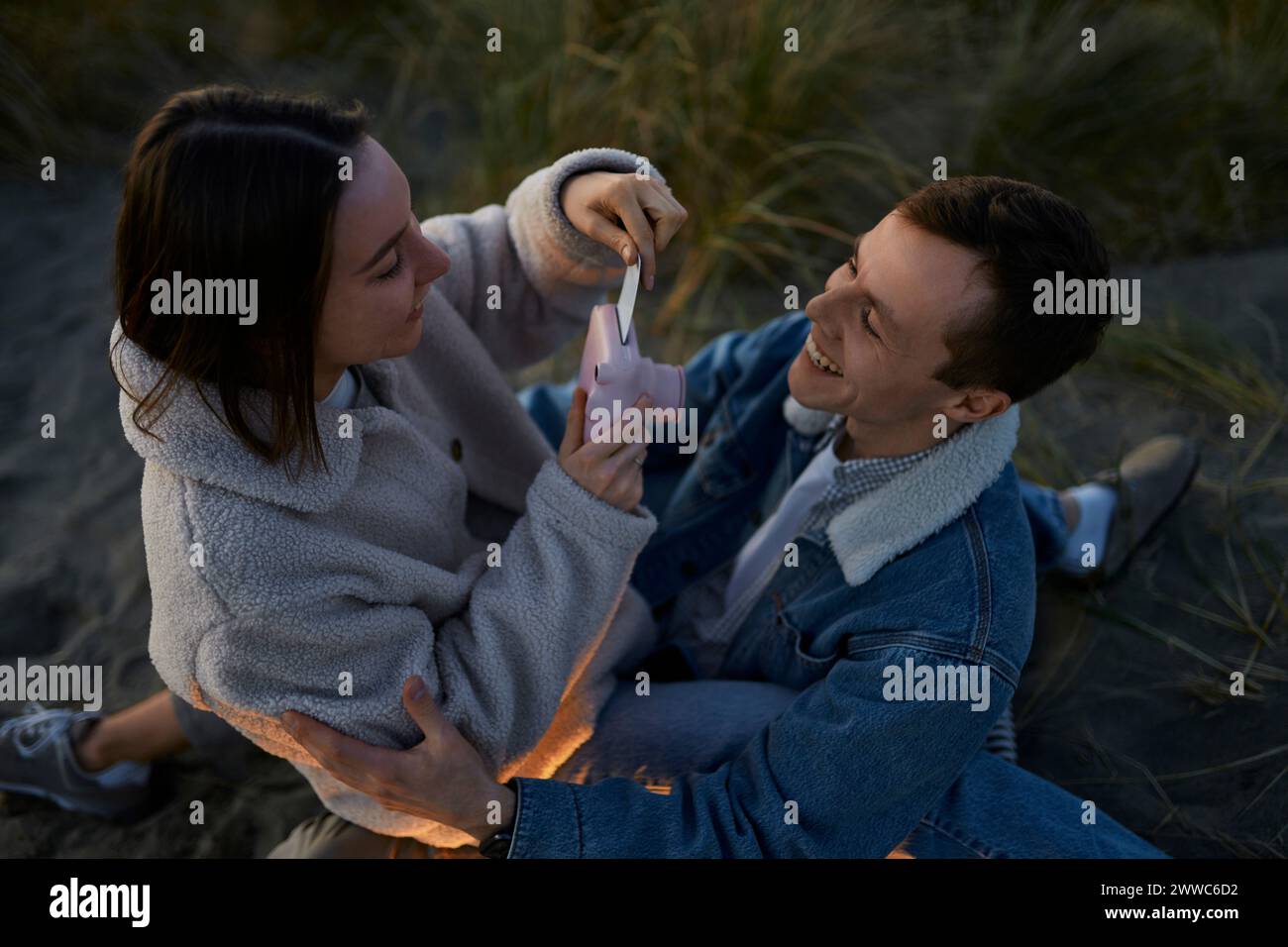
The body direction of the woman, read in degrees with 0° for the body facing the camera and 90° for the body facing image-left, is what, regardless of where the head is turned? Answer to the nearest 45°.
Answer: approximately 270°

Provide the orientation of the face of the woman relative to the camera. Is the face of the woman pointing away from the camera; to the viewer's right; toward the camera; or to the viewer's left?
to the viewer's right
